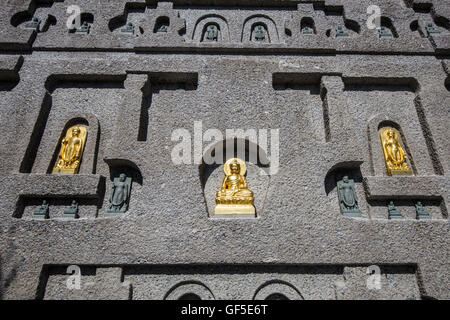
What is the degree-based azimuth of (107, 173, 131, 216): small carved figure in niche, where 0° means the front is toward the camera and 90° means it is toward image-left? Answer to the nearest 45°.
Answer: approximately 0°

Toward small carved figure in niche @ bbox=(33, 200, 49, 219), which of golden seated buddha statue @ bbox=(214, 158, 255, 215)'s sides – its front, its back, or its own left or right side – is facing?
right

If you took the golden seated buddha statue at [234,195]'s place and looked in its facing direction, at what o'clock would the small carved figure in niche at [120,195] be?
The small carved figure in niche is roughly at 3 o'clock from the golden seated buddha statue.

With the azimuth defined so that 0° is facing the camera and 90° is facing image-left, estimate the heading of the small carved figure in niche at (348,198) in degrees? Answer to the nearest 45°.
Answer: approximately 0°

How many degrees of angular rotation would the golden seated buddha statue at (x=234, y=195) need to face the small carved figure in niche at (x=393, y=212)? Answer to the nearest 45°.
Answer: approximately 90° to its left

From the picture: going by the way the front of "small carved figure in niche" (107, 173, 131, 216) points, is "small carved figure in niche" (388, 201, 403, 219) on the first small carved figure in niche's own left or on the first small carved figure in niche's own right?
on the first small carved figure in niche's own left

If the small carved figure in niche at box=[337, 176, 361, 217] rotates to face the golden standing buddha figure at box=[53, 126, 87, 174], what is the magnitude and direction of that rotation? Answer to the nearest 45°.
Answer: approximately 90° to its right

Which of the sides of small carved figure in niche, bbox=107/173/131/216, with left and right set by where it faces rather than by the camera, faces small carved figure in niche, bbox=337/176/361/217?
left
